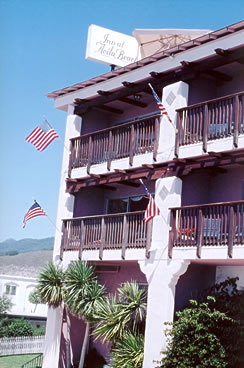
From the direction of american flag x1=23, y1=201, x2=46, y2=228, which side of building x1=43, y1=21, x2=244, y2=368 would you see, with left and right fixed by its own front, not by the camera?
right

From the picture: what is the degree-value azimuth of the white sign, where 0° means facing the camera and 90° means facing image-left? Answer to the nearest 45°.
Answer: approximately 315°

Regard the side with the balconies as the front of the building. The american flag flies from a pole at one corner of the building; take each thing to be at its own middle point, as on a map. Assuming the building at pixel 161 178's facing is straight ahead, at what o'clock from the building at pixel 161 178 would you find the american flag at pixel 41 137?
The american flag is roughly at 2 o'clock from the building.
